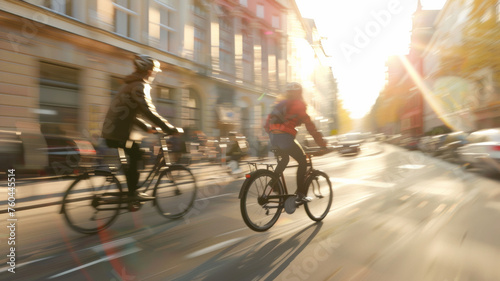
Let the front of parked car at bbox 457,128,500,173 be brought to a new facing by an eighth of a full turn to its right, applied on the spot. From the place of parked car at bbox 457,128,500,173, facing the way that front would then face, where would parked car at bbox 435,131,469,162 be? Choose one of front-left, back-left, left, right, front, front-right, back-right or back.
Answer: front

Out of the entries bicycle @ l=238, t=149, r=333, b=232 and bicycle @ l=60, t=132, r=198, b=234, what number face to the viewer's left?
0

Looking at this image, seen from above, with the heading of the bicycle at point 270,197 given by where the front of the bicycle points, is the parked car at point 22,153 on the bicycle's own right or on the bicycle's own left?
on the bicycle's own left

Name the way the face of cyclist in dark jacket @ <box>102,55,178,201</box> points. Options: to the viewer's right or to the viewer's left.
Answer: to the viewer's right

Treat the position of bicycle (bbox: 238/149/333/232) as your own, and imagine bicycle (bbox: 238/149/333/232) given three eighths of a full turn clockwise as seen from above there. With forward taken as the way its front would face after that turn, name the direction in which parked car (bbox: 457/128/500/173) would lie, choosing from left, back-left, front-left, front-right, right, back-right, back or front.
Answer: back-left

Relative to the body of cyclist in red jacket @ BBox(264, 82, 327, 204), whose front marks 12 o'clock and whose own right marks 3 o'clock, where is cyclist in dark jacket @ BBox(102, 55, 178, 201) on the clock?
cyclist in dark jacket @ BBox(102, 55, 178, 201) is roughly at 7 o'clock from cyclist in red jacket @ BBox(264, 82, 327, 204).

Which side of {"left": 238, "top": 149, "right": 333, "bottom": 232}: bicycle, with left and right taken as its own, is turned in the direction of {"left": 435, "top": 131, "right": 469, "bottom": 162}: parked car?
front

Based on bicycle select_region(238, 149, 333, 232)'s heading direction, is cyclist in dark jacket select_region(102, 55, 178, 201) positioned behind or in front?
behind

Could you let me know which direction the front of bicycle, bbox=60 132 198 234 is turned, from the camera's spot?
facing away from the viewer and to the right of the viewer

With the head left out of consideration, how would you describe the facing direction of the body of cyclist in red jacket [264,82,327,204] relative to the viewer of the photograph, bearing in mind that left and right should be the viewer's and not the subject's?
facing away from the viewer and to the right of the viewer

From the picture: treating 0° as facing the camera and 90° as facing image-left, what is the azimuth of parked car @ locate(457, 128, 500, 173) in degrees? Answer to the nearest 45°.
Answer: approximately 135°

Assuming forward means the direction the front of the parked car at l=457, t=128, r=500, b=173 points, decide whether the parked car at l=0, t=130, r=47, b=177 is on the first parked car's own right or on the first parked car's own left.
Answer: on the first parked car's own left

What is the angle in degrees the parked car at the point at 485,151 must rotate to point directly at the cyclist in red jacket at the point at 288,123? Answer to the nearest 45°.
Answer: approximately 135° to its left
